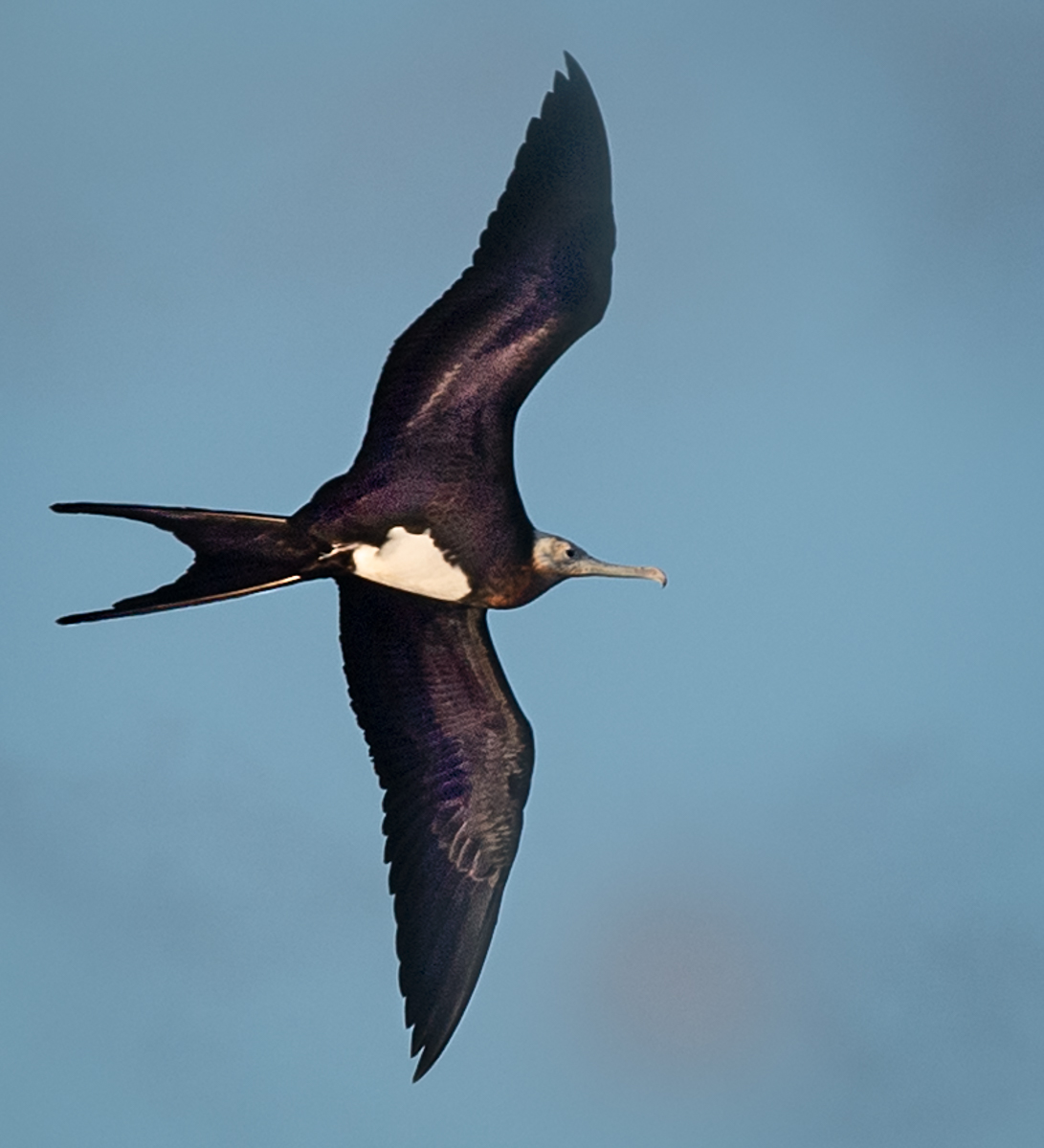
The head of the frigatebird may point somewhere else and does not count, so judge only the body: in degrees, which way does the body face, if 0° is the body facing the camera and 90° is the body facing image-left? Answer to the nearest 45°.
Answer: approximately 270°
